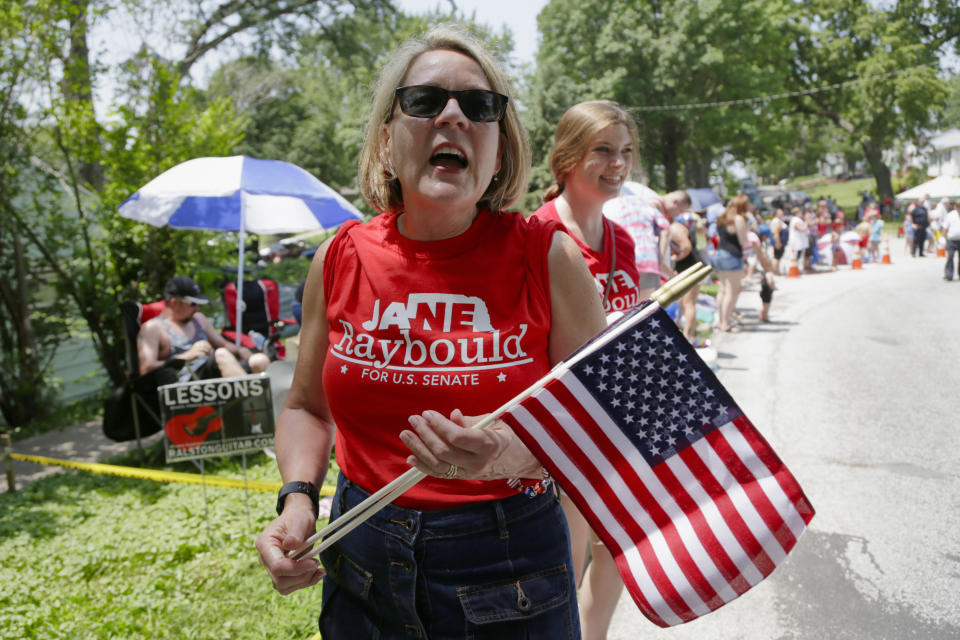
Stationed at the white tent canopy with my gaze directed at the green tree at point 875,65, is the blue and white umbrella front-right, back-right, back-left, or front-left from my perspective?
back-left

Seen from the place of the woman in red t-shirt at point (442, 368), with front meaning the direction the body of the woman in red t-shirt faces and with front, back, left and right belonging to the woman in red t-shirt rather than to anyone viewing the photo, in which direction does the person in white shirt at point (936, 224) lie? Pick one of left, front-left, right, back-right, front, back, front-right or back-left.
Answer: back-left

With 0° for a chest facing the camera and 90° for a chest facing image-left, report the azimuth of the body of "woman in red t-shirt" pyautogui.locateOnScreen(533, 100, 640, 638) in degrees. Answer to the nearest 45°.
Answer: approximately 315°

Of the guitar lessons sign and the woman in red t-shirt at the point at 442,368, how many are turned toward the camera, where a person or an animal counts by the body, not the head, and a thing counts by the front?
2

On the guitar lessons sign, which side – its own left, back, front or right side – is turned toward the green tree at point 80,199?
back

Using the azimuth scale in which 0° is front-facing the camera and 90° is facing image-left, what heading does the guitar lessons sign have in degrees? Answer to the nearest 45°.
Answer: approximately 0°

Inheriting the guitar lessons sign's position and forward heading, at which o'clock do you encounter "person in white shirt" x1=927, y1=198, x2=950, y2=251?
The person in white shirt is roughly at 8 o'clock from the guitar lessons sign.
